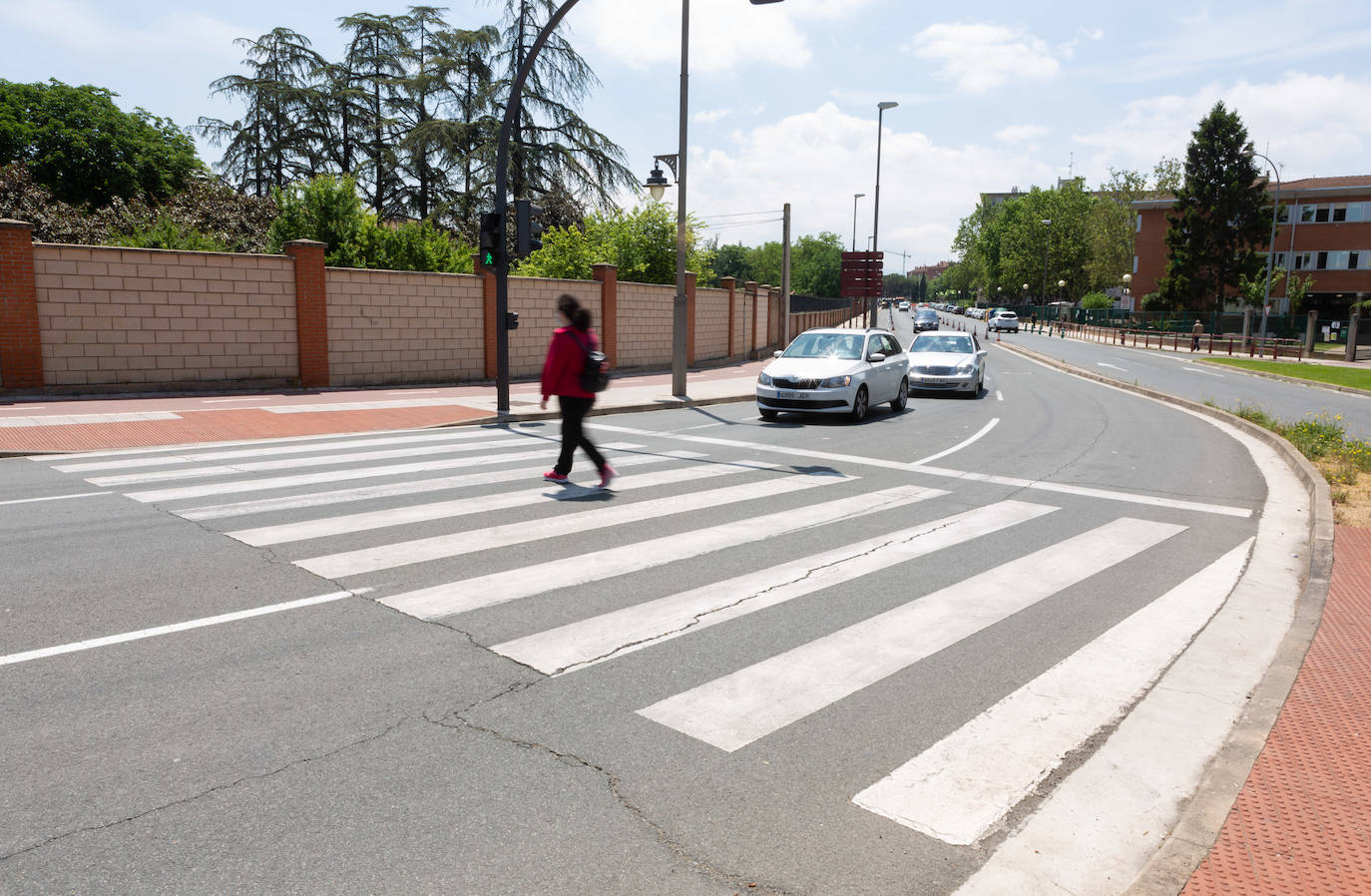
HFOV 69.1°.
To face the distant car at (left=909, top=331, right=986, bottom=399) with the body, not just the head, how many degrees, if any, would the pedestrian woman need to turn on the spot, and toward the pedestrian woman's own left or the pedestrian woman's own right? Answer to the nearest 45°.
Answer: approximately 90° to the pedestrian woman's own right

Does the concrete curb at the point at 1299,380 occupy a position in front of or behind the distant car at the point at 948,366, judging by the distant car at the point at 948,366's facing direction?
behind

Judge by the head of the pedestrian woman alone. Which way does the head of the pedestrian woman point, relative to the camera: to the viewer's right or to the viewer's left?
to the viewer's left

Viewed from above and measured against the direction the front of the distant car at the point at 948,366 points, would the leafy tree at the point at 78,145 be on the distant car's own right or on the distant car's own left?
on the distant car's own right

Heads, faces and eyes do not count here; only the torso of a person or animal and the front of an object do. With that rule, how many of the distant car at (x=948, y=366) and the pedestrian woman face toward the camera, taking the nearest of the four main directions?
1

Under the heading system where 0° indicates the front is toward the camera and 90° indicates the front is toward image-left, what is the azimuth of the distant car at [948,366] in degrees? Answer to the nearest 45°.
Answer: approximately 0°

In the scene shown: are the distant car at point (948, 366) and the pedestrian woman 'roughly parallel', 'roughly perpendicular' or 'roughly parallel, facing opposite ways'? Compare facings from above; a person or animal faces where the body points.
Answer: roughly perpendicular

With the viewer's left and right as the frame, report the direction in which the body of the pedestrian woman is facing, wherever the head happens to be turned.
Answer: facing away from the viewer and to the left of the viewer

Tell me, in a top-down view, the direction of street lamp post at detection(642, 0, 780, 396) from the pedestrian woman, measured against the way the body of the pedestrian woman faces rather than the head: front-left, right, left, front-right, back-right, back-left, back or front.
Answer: front-right

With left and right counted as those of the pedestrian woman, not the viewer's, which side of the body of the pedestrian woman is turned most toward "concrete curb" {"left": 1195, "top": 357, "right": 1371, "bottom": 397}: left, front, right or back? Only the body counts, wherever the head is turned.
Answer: right
